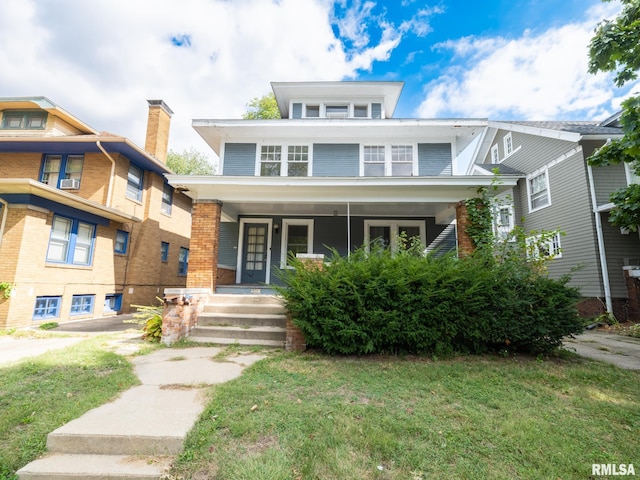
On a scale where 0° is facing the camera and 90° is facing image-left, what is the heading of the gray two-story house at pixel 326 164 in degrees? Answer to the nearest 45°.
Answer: approximately 0°

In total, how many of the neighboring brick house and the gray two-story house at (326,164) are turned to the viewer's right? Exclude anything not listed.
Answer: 0

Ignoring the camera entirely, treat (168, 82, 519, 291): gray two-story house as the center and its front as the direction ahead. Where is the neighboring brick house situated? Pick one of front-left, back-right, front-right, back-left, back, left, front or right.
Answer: right

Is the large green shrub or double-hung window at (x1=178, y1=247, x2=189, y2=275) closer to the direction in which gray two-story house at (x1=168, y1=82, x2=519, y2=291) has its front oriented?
the large green shrub

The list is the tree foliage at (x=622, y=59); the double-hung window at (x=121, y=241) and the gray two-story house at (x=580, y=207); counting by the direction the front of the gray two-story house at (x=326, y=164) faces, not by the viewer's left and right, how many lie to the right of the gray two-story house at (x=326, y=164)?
1

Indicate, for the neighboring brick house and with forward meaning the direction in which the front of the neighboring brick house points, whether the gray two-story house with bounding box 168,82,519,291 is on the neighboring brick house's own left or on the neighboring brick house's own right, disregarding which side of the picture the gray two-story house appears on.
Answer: on the neighboring brick house's own left

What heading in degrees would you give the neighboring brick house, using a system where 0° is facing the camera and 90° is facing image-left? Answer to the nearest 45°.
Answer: approximately 45°

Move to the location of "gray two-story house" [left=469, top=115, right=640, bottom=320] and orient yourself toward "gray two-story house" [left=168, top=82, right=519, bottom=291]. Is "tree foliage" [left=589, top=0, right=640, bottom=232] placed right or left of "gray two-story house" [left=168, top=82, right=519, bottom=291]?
left

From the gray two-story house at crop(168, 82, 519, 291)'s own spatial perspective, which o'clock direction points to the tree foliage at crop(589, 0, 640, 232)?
The tree foliage is roughly at 10 o'clock from the gray two-story house.

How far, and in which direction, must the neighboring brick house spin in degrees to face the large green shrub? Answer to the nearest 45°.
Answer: approximately 90° to its left

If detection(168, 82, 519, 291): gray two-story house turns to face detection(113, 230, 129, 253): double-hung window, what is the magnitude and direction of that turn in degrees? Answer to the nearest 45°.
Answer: approximately 90° to its right
